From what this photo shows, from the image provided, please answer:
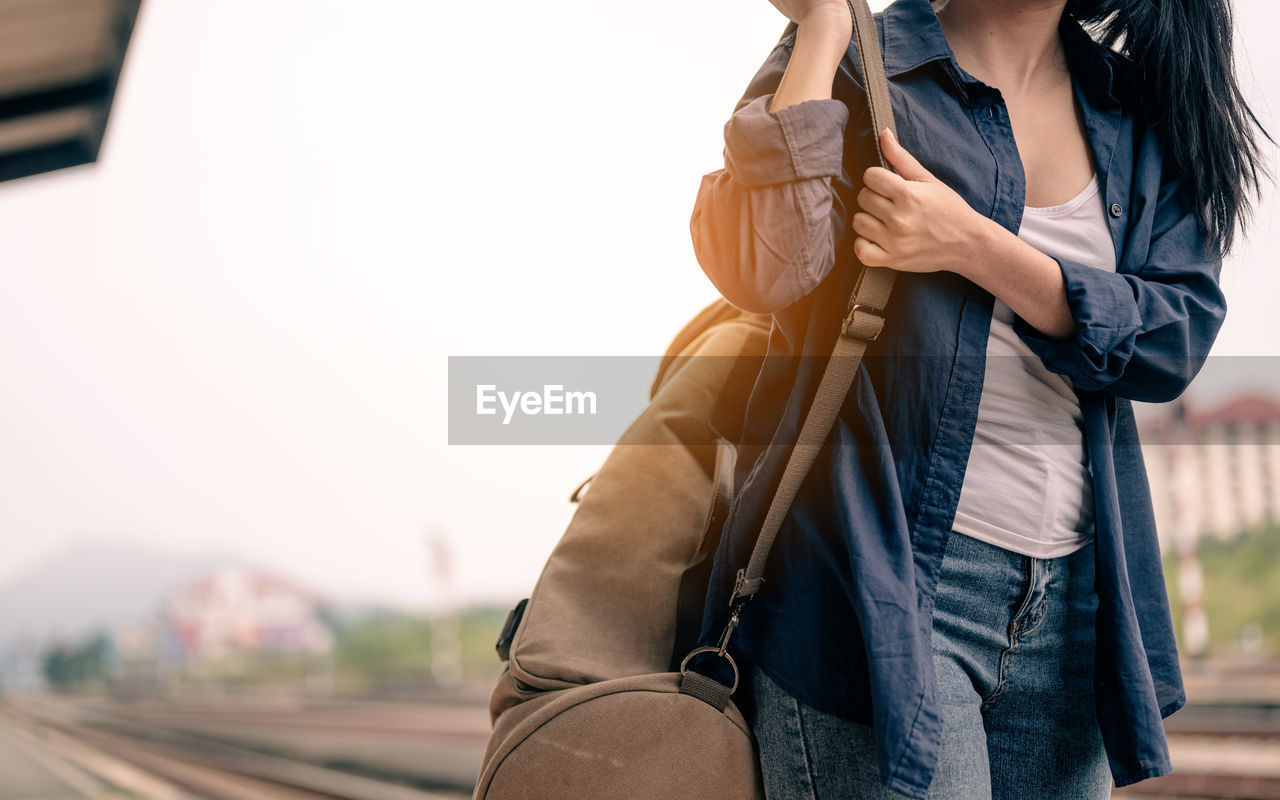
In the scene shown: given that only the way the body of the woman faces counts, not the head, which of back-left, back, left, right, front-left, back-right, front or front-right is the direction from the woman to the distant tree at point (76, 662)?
back

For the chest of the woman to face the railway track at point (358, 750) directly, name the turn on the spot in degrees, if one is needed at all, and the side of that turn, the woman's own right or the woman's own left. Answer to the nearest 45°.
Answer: approximately 180°

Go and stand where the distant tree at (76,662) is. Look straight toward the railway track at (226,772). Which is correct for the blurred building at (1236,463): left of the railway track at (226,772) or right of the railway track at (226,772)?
left

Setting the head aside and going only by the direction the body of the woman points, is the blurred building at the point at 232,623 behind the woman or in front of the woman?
behind
